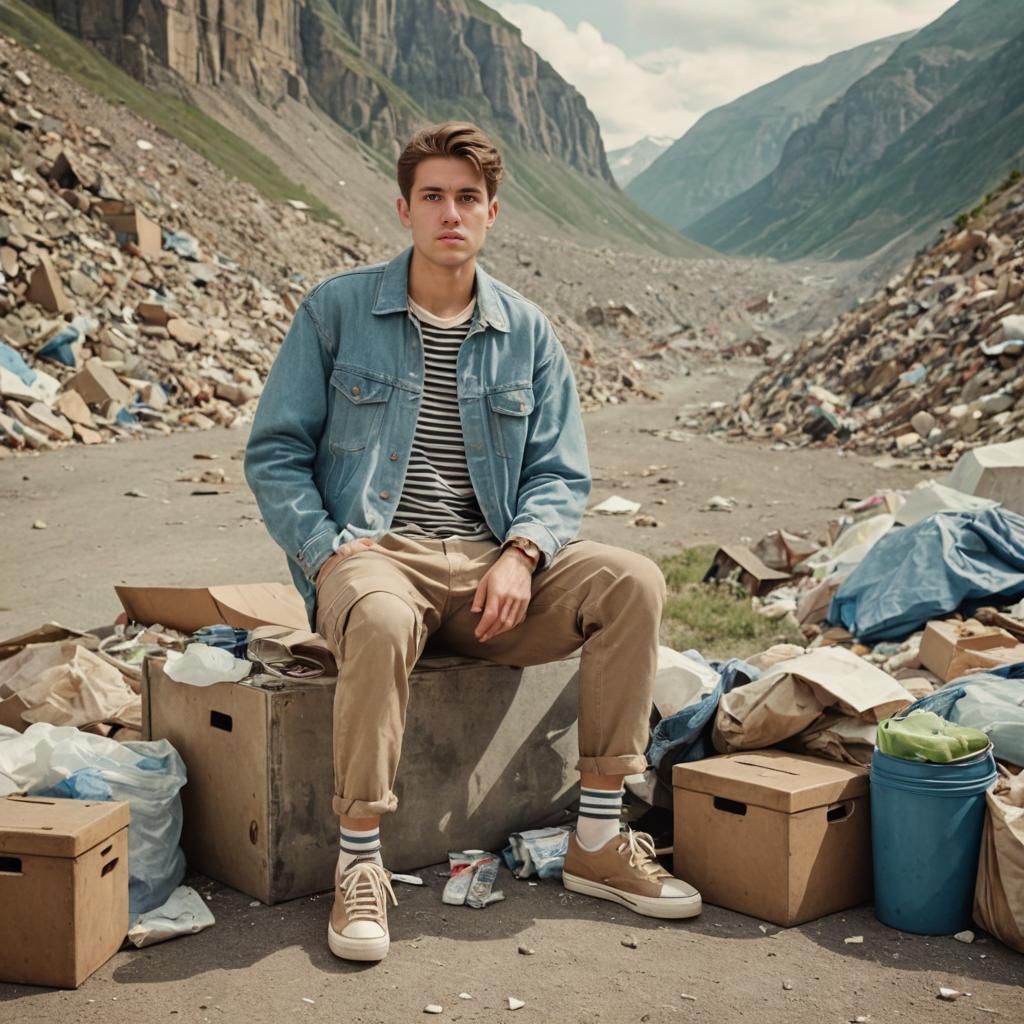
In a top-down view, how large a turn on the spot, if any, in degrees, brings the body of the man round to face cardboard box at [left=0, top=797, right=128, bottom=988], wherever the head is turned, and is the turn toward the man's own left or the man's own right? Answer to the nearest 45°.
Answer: approximately 45° to the man's own right

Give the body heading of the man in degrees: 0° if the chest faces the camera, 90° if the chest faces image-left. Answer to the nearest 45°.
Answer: approximately 0°

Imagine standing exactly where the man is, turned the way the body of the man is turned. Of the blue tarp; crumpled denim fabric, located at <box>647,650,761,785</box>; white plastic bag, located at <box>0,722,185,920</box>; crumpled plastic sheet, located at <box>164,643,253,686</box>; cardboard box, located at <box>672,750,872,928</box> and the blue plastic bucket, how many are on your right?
2

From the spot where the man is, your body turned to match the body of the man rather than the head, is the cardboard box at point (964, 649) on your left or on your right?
on your left

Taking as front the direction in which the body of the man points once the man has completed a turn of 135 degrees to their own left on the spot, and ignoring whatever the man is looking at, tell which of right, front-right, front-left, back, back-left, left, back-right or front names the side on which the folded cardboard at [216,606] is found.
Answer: left

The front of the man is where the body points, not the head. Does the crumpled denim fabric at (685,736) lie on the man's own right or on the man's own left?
on the man's own left

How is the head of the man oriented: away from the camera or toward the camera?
toward the camera

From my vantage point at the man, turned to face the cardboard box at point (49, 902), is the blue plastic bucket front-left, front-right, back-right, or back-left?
back-left

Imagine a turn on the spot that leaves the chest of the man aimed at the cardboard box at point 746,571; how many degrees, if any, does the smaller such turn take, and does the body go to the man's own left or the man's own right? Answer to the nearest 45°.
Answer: approximately 135° to the man's own left

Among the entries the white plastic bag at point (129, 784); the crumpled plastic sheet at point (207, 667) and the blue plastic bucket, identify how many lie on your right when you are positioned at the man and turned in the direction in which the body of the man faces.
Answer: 2

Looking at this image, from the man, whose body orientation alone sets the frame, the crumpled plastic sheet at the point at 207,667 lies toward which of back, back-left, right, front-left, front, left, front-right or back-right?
right
